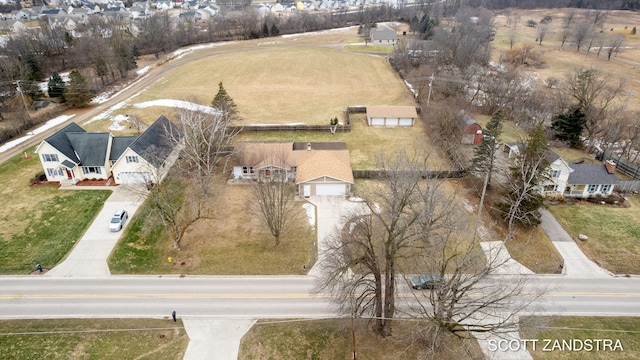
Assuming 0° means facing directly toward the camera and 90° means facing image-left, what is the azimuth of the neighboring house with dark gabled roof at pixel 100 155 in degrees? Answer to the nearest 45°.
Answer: approximately 45°

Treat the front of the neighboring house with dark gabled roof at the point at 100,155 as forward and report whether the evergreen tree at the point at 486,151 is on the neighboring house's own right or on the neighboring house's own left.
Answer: on the neighboring house's own left

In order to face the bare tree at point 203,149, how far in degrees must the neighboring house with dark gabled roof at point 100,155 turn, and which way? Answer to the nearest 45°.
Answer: approximately 90° to its left

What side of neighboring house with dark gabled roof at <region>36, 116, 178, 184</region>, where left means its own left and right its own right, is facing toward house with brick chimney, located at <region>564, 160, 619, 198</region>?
left

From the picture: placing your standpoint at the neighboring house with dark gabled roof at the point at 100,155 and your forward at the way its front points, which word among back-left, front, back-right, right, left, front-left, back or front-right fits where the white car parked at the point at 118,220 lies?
front-left

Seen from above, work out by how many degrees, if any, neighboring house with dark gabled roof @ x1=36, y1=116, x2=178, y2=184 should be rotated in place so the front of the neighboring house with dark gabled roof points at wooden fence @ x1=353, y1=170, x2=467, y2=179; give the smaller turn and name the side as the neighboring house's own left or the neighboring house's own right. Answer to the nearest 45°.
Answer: approximately 90° to the neighboring house's own left

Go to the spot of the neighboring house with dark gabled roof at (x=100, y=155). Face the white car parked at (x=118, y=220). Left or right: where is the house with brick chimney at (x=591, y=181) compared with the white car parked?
left

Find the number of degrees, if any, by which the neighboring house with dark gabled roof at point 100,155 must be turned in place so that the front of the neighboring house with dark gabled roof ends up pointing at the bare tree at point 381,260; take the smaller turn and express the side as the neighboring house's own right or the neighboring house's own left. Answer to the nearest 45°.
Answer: approximately 90° to the neighboring house's own left
